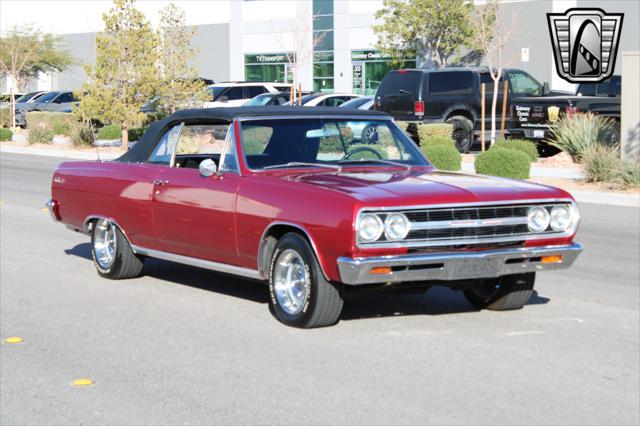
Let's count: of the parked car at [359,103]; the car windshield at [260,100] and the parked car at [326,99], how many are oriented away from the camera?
0

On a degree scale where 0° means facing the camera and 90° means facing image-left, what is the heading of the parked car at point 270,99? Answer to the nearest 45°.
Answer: approximately 45°

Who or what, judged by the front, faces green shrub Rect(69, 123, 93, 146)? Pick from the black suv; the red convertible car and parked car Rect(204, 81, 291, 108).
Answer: the parked car

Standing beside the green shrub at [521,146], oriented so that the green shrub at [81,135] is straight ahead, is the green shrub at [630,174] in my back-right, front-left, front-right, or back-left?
back-left

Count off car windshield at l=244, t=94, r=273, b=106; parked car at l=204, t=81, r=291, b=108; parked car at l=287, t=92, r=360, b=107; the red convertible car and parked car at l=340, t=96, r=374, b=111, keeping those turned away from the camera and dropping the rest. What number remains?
0

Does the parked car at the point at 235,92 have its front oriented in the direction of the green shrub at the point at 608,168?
no

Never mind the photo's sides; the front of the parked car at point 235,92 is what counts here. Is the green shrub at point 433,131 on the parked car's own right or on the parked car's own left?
on the parked car's own left

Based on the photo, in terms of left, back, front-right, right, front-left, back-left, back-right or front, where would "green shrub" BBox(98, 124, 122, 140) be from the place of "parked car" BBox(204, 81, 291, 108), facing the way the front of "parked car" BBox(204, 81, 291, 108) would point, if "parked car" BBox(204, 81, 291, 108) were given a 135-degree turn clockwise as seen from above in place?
back-left

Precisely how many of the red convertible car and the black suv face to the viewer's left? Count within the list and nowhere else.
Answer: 0

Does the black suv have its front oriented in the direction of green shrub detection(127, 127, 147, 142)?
no

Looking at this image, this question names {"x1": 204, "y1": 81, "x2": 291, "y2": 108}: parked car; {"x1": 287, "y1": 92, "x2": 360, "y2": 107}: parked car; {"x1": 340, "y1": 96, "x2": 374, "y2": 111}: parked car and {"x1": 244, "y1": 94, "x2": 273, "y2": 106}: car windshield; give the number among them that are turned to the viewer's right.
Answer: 0

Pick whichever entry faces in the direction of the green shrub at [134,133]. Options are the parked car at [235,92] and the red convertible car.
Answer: the parked car

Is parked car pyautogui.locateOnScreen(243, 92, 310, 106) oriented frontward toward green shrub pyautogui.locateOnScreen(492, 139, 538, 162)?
no
